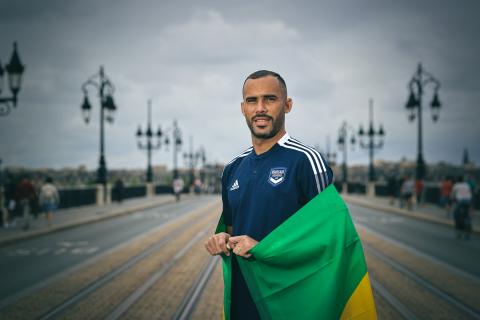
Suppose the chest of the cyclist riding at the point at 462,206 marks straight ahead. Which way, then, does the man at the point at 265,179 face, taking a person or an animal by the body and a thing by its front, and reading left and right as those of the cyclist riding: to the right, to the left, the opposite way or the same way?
the opposite way

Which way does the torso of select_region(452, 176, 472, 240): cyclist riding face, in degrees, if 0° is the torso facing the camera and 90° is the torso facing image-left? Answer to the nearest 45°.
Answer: approximately 180°

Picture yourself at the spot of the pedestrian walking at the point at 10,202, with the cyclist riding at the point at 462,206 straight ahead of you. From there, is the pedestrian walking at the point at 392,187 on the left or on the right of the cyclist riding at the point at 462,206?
left

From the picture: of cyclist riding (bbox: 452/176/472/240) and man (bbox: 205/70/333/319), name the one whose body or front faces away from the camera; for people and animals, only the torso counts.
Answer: the cyclist riding

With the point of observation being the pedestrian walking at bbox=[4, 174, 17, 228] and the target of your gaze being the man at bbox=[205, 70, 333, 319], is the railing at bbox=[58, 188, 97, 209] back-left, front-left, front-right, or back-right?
back-left

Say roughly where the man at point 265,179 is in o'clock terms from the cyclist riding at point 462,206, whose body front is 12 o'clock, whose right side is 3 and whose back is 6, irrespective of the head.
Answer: The man is roughly at 6 o'clock from the cyclist riding.

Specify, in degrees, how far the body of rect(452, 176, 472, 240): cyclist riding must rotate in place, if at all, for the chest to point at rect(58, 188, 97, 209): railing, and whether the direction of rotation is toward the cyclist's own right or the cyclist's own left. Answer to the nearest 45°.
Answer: approximately 90° to the cyclist's own left

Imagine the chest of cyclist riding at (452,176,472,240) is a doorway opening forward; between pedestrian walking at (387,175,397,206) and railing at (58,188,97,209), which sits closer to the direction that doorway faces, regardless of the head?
the pedestrian walking

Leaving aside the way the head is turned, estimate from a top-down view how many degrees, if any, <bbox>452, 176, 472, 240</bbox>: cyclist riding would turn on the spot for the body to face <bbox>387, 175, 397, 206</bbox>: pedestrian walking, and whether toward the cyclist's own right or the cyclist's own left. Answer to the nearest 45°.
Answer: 0° — they already face them

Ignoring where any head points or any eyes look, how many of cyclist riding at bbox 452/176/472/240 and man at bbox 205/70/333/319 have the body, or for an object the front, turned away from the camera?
1

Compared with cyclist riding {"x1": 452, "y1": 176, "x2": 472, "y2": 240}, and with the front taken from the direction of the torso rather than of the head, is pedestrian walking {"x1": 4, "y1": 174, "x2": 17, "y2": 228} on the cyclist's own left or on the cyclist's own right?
on the cyclist's own left
